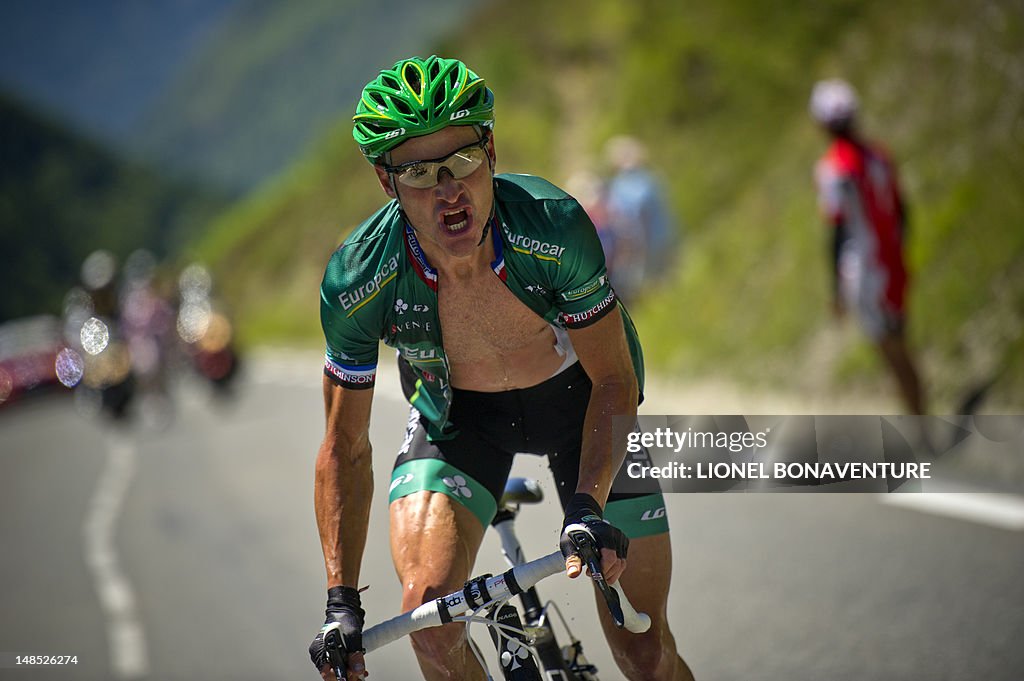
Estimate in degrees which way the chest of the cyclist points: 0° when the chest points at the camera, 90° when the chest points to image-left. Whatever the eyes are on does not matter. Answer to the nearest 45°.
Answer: approximately 0°

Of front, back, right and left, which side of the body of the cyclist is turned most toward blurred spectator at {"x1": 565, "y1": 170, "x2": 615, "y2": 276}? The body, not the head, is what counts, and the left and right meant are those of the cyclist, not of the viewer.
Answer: back

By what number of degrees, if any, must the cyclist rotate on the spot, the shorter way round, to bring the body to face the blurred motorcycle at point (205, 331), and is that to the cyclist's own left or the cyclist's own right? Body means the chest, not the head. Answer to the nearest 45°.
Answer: approximately 180°

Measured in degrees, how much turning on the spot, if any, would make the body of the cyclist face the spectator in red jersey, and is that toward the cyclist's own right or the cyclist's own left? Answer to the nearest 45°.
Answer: approximately 135° to the cyclist's own left

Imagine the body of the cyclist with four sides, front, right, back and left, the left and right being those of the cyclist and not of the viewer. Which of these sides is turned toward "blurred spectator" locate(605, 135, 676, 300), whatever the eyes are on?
back

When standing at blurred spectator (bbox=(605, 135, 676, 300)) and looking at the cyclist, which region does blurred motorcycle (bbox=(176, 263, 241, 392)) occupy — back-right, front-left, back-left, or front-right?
back-right
